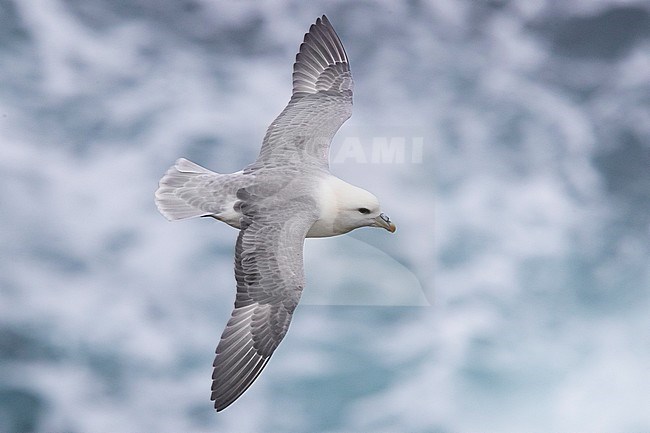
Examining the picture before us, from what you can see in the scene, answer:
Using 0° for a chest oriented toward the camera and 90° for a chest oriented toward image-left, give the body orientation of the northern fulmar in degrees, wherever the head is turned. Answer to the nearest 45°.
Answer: approximately 270°
